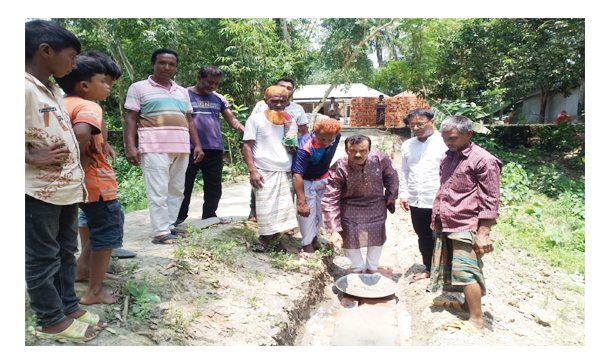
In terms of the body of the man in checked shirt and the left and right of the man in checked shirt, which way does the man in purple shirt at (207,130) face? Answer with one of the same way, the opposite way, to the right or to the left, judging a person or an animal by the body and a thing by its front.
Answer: to the left

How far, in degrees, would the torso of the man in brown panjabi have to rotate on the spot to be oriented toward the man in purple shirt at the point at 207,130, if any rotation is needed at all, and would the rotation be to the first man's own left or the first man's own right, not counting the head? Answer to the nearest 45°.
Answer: approximately 90° to the first man's own right

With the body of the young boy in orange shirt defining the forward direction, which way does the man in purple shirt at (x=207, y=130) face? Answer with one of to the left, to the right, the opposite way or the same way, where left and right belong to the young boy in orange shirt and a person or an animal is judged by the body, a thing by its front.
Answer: to the right

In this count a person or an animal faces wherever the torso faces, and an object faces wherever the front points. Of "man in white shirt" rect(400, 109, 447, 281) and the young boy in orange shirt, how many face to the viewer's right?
1

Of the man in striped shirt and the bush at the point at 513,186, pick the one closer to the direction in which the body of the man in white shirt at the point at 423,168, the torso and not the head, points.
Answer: the man in striped shirt

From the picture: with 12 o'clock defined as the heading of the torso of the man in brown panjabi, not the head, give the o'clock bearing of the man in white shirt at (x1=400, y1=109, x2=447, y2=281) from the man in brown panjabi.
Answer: The man in white shirt is roughly at 9 o'clock from the man in brown panjabi.

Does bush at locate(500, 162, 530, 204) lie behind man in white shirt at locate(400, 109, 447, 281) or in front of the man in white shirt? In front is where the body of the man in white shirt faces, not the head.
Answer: behind

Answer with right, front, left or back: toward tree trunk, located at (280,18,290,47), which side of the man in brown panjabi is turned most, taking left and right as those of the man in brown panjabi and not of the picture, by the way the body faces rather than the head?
back

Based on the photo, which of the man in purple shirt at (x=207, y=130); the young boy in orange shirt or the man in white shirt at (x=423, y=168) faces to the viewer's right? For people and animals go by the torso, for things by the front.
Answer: the young boy in orange shirt

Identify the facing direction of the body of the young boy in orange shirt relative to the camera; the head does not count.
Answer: to the viewer's right

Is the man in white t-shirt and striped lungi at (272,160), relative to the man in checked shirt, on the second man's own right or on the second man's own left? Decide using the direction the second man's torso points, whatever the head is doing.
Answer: on the second man's own right

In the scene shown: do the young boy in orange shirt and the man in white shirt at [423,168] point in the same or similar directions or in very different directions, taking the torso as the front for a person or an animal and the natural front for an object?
very different directions

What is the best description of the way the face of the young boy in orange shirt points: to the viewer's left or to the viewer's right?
to the viewer's right
